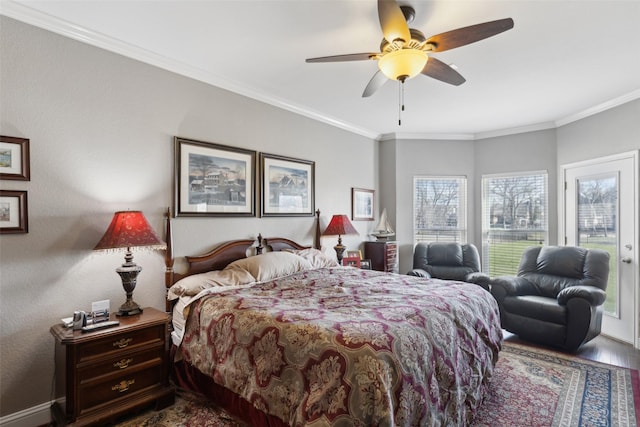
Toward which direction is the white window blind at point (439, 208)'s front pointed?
toward the camera

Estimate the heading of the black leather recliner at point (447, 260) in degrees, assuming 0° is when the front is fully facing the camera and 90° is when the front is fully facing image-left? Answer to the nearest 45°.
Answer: approximately 0°

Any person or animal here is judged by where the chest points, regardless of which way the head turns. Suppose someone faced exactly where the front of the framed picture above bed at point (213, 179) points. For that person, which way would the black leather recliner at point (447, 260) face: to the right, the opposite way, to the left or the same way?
to the right

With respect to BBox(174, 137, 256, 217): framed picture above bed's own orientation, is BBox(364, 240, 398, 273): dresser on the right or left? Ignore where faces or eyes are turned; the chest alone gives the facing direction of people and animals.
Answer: on its left

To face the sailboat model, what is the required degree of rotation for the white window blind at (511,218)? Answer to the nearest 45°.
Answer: approximately 45° to its right

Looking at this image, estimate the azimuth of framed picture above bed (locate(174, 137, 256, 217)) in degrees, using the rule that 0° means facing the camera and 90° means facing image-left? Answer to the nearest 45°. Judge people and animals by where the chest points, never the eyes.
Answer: approximately 315°

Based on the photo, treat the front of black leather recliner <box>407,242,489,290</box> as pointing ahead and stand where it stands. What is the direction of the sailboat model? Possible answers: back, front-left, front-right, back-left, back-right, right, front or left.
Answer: right

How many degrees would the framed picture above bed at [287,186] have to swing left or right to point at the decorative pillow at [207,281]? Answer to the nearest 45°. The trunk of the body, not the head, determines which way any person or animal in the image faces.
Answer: approximately 90° to its right

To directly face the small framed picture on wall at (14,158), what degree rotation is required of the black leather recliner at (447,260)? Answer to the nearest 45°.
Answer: approximately 45° to its right

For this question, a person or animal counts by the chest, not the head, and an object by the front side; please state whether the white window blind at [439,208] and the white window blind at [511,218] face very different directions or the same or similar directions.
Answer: same or similar directions

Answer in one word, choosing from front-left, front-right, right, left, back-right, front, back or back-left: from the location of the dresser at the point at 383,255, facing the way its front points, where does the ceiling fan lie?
front-right

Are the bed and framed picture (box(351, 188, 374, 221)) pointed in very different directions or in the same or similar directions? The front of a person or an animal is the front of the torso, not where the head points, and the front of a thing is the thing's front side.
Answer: same or similar directions

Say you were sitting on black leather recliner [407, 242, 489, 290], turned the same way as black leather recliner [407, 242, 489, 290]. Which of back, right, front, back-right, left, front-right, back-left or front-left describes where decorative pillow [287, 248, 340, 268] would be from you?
front-right

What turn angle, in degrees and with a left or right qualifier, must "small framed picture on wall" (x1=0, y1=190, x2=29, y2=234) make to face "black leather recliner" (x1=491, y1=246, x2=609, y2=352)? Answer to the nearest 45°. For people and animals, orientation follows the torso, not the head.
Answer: approximately 45° to its left
